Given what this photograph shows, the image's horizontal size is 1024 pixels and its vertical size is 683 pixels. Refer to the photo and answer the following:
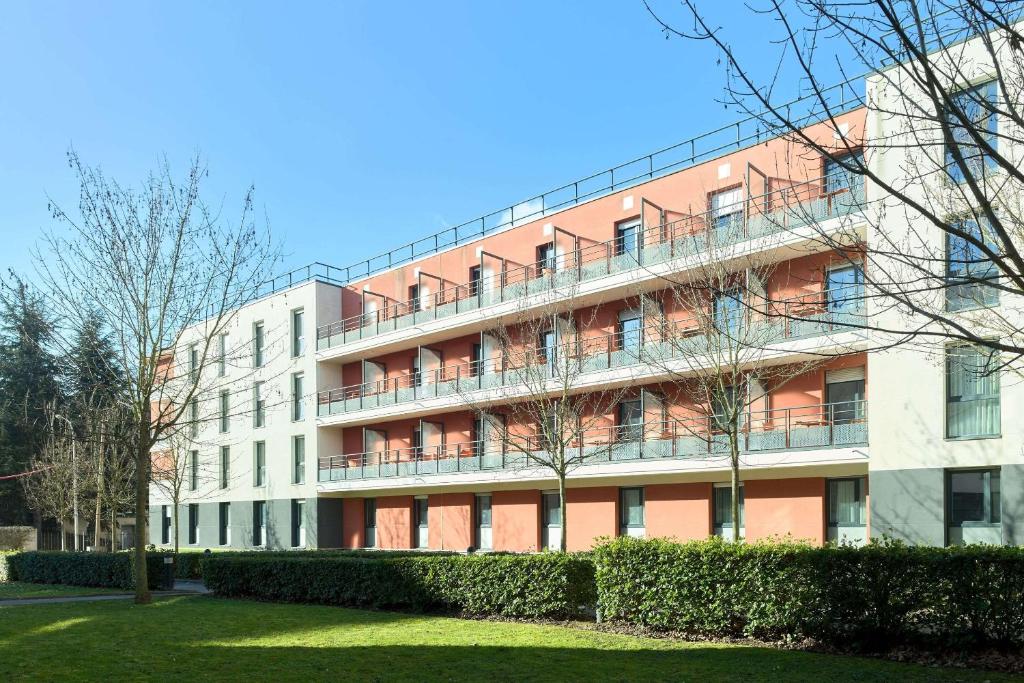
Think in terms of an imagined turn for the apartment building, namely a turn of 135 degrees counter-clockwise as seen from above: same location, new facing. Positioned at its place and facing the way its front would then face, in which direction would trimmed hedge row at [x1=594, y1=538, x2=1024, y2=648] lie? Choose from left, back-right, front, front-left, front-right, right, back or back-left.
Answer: right

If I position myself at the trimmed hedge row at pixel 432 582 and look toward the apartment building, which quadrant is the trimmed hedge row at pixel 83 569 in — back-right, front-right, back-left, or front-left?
front-left

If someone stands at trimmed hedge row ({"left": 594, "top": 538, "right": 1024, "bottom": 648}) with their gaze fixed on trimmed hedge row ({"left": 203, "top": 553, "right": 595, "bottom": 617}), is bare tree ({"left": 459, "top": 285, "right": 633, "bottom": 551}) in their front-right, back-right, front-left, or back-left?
front-right

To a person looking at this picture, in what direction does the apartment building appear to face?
facing the viewer and to the left of the viewer

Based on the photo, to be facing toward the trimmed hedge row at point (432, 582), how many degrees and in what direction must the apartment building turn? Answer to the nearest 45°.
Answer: approximately 45° to its left

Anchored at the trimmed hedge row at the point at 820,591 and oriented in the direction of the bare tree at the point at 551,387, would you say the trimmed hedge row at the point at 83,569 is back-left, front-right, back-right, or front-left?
front-left
